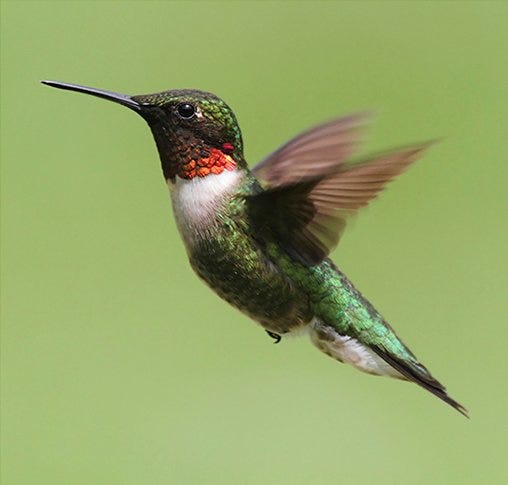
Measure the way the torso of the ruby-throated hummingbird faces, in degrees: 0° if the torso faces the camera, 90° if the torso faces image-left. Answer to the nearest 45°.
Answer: approximately 90°
